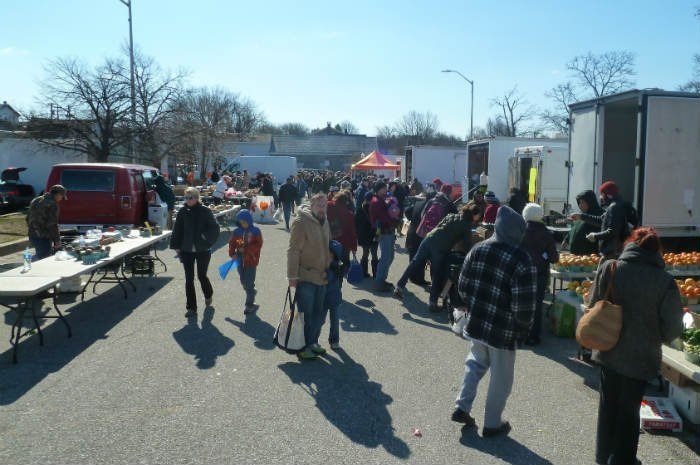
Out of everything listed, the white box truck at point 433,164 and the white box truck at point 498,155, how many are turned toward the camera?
0

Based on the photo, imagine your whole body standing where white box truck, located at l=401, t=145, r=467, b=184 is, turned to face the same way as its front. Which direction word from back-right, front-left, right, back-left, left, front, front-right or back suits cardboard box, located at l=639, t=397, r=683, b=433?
right

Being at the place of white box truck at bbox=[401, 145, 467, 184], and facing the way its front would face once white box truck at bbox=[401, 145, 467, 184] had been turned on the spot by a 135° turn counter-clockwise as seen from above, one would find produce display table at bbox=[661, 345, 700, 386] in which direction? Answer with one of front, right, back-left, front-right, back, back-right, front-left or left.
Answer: back-left

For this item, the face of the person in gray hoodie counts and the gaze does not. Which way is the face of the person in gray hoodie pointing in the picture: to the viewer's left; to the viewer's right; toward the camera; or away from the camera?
away from the camera

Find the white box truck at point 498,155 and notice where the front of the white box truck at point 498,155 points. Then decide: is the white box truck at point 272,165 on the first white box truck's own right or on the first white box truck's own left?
on the first white box truck's own left

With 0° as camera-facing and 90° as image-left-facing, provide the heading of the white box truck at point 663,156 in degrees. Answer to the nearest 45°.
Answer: approximately 225°

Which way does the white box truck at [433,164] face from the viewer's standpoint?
to the viewer's right

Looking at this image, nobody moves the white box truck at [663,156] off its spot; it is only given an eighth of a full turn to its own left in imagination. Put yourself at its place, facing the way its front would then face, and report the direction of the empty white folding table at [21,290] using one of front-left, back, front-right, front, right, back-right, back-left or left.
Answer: back-left

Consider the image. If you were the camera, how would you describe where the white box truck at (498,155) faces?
facing away from the viewer and to the right of the viewer
